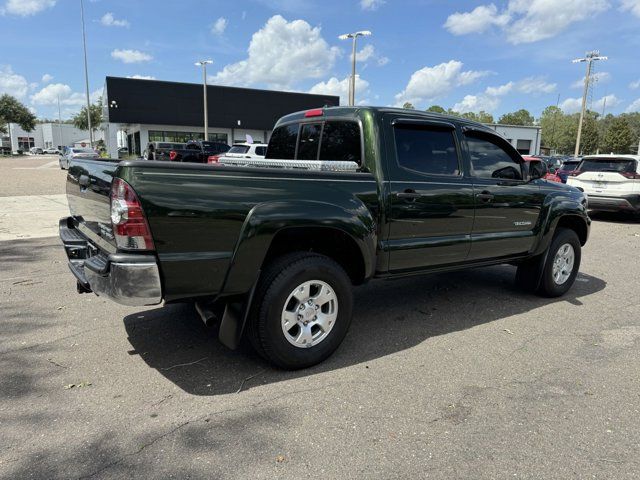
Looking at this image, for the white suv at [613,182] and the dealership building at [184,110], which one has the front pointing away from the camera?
the white suv

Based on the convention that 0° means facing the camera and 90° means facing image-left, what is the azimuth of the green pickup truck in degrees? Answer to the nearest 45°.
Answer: approximately 225°

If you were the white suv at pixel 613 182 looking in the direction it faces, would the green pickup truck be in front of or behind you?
behind

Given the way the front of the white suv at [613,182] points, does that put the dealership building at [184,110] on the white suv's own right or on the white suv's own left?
on the white suv's own left

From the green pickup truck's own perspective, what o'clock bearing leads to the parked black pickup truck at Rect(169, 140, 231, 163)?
The parked black pickup truck is roughly at 10 o'clock from the green pickup truck.

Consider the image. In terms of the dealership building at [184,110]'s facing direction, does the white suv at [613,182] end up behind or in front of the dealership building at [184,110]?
in front

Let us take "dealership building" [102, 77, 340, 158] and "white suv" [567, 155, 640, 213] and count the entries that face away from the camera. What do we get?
1

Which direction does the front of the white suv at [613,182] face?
away from the camera

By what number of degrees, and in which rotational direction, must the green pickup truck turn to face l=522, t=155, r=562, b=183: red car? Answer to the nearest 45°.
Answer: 0° — it already faces it

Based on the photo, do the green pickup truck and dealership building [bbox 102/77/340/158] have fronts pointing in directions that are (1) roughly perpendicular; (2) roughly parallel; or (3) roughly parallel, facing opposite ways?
roughly perpendicular

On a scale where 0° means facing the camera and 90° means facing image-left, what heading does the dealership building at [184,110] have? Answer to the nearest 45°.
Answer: approximately 315°
